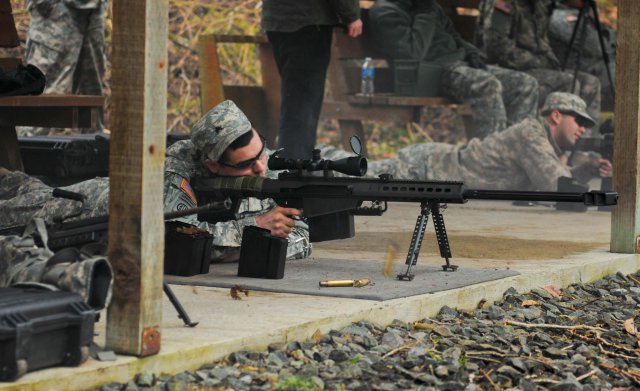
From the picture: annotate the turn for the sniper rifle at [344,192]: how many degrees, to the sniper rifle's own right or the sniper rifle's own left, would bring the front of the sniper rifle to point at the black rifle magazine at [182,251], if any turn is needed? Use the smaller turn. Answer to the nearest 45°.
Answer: approximately 180°

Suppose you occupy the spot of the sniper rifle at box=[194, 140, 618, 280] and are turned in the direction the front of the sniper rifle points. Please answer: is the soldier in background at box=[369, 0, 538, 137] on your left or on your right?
on your left

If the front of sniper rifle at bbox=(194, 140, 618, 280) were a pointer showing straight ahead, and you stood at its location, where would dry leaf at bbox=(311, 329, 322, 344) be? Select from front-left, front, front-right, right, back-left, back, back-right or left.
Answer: right

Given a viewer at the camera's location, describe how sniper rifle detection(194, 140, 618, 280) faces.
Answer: facing to the right of the viewer

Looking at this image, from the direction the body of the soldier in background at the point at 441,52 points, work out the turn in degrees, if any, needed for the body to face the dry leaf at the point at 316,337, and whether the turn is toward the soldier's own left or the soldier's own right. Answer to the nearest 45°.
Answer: approximately 45° to the soldier's own right

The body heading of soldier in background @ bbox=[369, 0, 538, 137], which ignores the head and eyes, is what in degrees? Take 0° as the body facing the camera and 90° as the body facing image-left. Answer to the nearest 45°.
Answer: approximately 315°

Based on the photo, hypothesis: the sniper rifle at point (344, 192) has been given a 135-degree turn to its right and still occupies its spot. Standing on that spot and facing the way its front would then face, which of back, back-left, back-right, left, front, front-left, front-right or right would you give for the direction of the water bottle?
back-right

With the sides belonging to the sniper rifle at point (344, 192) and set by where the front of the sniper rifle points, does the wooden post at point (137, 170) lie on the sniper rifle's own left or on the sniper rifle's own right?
on the sniper rifle's own right

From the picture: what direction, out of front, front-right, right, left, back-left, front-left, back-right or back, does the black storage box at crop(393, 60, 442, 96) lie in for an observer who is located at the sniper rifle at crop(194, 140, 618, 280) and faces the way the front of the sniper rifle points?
left

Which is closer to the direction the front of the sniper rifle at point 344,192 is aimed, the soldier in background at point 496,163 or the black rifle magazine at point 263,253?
the soldier in background

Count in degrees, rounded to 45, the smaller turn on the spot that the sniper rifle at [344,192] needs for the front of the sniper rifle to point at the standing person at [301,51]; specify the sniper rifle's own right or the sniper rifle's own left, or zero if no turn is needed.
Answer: approximately 90° to the sniper rifle's own left
